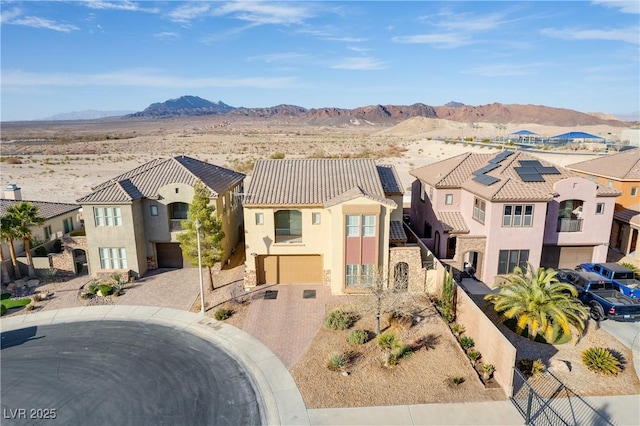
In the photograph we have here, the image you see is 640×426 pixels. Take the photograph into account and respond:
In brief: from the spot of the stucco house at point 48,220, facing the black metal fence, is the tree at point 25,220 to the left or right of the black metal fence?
right

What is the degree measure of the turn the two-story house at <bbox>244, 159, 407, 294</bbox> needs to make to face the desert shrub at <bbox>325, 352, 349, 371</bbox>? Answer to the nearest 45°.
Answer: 0° — it already faces it

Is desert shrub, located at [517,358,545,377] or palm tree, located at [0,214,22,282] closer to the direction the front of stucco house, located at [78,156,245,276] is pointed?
the desert shrub

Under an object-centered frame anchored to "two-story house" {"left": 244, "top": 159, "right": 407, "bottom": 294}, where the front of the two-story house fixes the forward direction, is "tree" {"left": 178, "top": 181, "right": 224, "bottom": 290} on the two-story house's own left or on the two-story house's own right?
on the two-story house's own right

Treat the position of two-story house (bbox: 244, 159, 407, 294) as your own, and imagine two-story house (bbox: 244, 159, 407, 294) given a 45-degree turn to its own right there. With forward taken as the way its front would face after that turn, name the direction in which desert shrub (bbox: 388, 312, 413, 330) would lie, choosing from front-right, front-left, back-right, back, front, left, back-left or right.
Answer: left

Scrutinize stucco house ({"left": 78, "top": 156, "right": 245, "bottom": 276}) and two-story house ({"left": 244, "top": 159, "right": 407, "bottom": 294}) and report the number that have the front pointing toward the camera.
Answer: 2

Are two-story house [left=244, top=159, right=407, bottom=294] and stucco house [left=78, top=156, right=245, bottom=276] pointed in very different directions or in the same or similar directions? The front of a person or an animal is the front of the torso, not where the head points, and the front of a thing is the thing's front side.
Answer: same or similar directions

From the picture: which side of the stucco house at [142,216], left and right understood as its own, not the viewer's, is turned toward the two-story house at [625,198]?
left

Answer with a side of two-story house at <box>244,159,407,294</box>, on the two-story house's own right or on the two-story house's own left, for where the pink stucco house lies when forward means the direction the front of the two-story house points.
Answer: on the two-story house's own left

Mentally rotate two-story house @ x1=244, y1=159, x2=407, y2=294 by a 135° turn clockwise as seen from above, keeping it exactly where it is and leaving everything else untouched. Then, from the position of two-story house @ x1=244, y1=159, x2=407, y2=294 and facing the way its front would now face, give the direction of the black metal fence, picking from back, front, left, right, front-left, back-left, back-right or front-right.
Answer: back

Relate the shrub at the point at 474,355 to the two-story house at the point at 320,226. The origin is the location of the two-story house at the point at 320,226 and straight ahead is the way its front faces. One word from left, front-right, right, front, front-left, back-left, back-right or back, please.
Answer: front-left

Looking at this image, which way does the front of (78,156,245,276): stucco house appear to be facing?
toward the camera

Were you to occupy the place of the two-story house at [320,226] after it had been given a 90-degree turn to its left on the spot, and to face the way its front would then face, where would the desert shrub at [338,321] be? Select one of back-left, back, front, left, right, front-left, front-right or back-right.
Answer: right

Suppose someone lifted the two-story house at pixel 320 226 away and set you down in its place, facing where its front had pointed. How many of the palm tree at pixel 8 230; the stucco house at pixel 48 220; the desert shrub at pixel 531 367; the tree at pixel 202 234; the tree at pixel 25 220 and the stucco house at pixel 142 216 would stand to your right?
5

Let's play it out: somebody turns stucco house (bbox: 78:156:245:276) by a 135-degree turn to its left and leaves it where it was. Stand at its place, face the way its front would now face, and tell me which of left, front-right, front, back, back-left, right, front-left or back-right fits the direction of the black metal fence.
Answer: right

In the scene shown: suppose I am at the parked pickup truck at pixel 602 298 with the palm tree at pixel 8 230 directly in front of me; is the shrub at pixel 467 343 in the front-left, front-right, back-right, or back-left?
front-left

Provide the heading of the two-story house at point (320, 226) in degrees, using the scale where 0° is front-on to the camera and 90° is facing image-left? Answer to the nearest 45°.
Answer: approximately 0°
